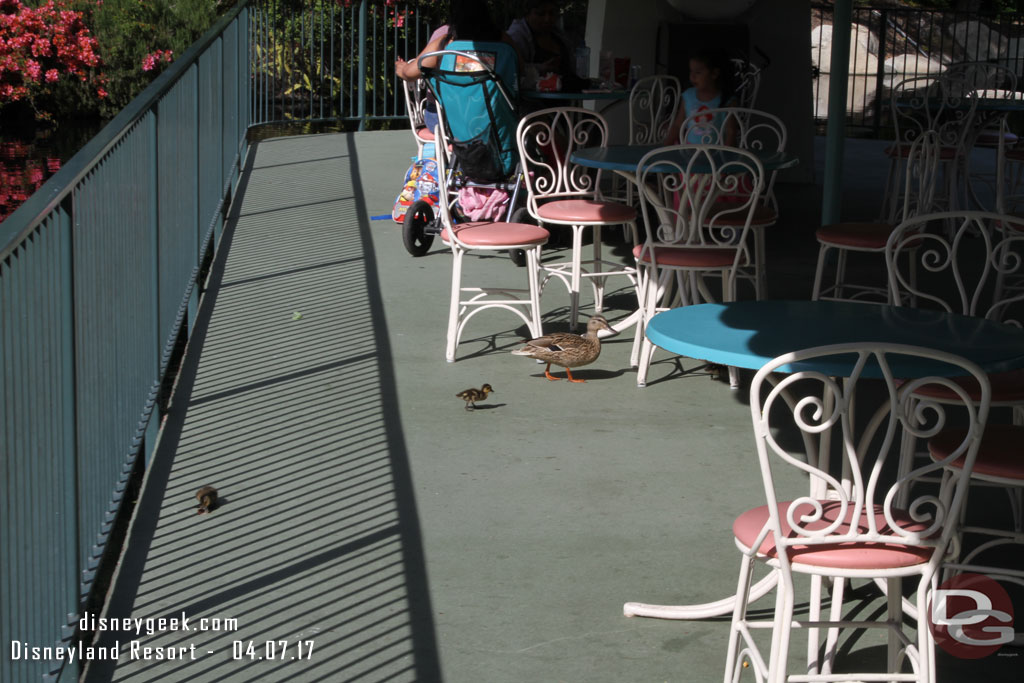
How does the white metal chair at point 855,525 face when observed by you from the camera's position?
facing away from the viewer and to the left of the viewer

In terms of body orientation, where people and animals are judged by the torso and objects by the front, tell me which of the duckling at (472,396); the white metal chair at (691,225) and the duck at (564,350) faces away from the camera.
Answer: the white metal chair

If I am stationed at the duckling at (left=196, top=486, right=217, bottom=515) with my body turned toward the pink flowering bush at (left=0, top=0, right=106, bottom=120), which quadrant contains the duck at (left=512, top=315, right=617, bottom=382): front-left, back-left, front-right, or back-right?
front-right

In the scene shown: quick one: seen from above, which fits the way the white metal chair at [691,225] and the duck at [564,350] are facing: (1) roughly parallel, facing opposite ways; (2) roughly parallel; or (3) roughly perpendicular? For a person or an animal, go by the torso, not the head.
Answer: roughly perpendicular

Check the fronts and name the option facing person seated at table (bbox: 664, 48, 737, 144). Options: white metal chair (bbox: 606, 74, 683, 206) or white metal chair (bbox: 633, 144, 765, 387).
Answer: white metal chair (bbox: 633, 144, 765, 387)

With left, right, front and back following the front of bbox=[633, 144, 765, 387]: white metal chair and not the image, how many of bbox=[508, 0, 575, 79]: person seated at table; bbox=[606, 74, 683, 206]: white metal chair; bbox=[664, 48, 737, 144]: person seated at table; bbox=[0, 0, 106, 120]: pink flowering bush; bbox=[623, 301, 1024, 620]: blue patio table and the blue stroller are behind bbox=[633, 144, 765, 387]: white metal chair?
1

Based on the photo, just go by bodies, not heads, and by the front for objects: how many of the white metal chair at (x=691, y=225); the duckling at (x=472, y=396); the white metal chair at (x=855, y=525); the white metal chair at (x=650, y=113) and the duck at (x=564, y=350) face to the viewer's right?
2

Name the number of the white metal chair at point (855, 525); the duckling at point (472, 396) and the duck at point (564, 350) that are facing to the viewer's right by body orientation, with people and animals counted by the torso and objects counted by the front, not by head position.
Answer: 2

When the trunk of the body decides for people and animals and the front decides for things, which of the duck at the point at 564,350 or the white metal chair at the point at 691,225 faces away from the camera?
the white metal chair

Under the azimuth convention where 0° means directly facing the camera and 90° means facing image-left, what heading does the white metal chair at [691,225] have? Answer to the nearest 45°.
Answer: approximately 180°

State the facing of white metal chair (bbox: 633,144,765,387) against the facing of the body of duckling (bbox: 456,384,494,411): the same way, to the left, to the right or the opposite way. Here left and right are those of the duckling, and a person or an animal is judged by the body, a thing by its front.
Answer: to the left

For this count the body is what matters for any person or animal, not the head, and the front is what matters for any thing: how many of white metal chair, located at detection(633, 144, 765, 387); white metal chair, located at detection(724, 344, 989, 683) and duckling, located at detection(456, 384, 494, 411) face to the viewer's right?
1

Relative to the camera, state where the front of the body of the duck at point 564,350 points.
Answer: to the viewer's right

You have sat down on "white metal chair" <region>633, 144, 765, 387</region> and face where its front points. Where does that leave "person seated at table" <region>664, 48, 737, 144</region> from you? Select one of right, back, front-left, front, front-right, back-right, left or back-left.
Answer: front

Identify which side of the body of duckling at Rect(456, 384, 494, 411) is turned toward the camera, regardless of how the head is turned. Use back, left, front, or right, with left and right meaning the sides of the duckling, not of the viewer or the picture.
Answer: right
